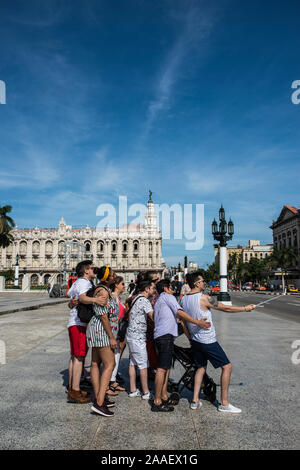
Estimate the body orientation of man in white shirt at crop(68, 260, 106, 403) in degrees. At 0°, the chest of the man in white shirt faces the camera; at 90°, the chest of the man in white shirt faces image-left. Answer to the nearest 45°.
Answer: approximately 270°

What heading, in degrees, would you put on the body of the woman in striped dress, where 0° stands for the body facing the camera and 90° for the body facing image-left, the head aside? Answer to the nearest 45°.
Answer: approximately 270°

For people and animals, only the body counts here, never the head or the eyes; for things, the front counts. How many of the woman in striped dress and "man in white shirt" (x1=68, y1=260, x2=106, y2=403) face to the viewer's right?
2

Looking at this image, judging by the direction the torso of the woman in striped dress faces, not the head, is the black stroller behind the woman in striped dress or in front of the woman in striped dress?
in front

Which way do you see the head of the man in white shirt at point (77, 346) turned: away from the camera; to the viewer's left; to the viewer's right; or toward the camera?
to the viewer's right

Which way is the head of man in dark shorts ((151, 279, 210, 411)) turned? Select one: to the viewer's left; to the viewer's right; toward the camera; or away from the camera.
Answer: to the viewer's right

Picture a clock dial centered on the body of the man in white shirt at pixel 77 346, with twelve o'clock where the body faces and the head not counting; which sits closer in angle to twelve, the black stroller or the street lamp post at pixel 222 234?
the black stroller

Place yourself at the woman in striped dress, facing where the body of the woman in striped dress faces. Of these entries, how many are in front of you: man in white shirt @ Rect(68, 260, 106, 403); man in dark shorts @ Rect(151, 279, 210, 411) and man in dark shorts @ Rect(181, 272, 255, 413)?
2

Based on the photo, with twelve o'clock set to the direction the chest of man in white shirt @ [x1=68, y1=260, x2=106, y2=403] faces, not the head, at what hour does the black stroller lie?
The black stroller is roughly at 12 o'clock from the man in white shirt.

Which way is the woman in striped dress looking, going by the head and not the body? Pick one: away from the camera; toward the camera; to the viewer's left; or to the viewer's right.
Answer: to the viewer's right

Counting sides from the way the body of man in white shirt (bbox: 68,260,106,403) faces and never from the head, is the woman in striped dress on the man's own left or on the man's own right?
on the man's own right
